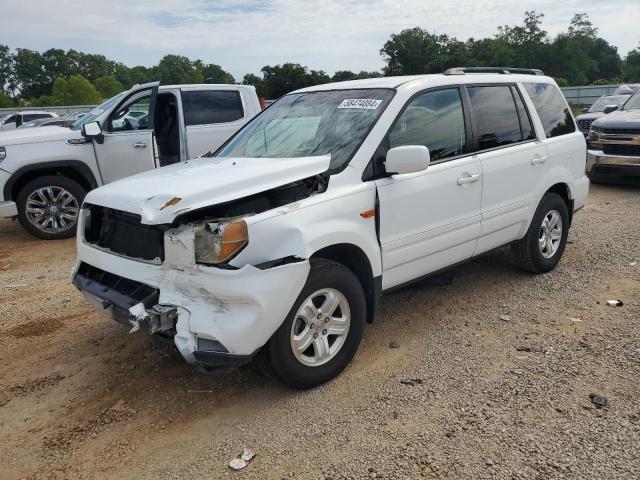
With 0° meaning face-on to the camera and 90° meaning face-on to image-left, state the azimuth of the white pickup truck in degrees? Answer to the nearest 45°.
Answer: approximately 90°

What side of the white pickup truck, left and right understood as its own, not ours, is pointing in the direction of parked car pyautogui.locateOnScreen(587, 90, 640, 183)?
back

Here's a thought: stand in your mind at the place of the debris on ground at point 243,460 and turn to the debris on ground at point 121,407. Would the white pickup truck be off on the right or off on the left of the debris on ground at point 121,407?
right

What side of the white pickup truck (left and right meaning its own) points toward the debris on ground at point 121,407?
left

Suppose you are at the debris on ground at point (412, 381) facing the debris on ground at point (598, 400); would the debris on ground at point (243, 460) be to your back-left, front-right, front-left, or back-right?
back-right

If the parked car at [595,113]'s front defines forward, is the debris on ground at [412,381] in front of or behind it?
in front

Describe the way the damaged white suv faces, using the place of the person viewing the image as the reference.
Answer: facing the viewer and to the left of the viewer

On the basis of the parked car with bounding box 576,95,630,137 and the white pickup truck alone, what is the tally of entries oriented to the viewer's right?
0

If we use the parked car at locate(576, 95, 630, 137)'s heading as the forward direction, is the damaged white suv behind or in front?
in front

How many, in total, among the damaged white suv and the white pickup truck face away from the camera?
0
